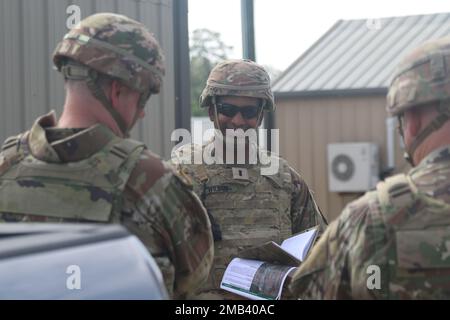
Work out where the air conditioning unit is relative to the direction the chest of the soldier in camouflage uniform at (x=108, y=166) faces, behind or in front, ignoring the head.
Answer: in front

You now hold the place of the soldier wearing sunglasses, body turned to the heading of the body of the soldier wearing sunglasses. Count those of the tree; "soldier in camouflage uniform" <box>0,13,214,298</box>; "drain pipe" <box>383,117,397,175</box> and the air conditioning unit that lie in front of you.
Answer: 1

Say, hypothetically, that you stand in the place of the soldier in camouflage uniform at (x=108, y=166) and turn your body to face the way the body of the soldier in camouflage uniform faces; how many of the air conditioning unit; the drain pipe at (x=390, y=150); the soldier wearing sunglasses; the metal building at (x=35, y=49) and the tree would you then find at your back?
0

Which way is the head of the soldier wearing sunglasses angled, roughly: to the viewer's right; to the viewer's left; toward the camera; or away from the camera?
toward the camera

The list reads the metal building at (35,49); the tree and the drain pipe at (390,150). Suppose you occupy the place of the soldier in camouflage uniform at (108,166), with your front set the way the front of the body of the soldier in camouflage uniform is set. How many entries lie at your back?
0

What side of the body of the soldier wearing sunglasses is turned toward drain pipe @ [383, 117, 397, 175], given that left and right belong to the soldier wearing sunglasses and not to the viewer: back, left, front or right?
back

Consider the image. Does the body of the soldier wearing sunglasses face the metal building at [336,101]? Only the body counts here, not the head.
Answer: no

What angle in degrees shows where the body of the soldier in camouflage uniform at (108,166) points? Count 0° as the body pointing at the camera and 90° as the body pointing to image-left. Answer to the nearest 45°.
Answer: approximately 225°

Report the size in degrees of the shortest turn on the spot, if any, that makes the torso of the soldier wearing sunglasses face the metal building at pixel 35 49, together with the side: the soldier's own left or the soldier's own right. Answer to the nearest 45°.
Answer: approximately 90° to the soldier's own right

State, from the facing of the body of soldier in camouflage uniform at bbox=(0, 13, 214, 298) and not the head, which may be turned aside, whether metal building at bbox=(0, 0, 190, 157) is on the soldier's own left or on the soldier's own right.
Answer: on the soldier's own left

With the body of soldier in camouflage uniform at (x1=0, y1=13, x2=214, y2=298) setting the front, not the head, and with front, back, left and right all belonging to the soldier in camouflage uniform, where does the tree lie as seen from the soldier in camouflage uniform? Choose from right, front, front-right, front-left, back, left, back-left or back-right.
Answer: front-left

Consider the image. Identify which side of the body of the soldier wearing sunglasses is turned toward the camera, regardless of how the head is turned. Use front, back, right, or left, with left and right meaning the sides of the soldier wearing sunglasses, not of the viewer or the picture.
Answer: front

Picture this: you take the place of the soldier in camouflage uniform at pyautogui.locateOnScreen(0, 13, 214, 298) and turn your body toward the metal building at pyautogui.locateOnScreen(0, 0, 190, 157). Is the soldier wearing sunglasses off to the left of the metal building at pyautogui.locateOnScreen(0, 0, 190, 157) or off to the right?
right

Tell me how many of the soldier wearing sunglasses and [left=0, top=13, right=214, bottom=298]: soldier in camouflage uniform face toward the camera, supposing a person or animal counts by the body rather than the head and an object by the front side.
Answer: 1

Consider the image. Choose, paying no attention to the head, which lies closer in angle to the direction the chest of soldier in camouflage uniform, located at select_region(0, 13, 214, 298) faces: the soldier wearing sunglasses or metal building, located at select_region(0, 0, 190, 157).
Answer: the soldier wearing sunglasses

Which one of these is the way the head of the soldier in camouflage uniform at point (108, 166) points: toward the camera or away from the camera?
away from the camera

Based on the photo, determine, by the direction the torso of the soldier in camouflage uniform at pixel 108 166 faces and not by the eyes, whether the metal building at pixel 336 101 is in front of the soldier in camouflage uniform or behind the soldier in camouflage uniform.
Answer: in front

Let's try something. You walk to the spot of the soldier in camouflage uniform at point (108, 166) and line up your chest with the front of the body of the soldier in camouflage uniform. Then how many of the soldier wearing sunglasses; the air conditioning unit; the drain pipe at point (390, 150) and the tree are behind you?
0

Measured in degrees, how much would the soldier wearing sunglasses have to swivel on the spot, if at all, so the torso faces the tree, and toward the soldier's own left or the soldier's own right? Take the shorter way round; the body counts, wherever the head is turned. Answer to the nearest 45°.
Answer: approximately 180°

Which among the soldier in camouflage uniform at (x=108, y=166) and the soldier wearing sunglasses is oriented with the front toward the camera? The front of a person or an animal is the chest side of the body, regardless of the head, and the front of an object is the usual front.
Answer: the soldier wearing sunglasses

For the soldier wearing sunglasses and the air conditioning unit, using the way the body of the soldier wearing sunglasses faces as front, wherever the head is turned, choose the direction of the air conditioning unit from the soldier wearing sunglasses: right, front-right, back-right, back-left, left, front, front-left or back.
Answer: back
